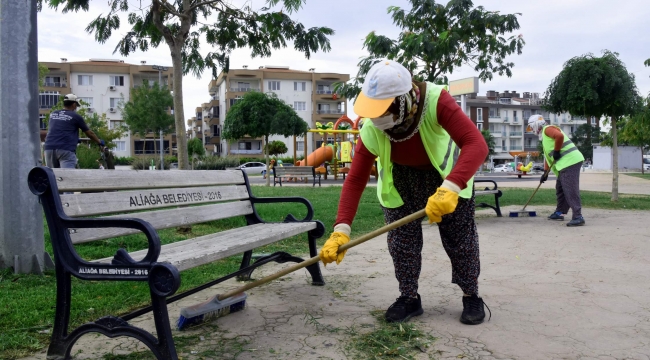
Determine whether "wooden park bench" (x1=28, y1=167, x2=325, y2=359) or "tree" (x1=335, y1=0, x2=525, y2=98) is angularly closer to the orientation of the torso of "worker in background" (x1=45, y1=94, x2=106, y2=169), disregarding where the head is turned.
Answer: the tree

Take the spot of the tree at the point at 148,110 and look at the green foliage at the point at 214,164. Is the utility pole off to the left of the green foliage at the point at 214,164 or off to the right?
right

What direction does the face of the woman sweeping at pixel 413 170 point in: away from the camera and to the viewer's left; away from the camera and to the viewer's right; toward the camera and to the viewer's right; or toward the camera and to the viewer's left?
toward the camera and to the viewer's left

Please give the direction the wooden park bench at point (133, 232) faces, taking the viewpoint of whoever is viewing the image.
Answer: facing the viewer and to the right of the viewer

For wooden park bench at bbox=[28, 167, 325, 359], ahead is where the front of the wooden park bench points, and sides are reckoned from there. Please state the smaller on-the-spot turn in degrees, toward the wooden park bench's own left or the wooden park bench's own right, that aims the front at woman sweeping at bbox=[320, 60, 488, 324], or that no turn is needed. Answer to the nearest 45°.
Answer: approximately 45° to the wooden park bench's own left

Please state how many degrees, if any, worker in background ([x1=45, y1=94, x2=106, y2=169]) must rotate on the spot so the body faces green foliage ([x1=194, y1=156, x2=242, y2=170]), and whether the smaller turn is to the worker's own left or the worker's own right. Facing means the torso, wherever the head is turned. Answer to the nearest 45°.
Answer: approximately 45° to the worker's own left

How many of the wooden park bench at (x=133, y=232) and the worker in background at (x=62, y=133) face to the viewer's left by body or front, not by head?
0

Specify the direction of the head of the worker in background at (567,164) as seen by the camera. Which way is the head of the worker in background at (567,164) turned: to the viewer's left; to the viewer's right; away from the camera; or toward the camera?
to the viewer's left

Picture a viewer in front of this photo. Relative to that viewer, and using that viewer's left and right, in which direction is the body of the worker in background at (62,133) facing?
facing away from the viewer and to the right of the viewer

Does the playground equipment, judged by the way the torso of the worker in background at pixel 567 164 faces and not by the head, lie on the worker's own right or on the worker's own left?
on the worker's own right

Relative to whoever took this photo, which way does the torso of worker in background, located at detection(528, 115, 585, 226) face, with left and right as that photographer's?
facing to the left of the viewer

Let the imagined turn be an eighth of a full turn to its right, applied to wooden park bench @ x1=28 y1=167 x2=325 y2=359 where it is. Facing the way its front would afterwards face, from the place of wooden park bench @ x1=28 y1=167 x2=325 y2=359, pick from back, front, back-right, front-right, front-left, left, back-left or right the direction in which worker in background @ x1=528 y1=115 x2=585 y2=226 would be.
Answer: back-left

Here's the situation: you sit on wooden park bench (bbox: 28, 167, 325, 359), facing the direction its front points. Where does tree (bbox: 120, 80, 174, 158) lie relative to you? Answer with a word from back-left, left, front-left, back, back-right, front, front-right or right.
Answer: back-left

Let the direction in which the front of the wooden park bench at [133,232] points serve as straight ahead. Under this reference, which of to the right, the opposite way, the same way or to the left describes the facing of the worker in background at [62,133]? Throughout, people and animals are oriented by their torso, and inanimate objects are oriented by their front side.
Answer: to the left
